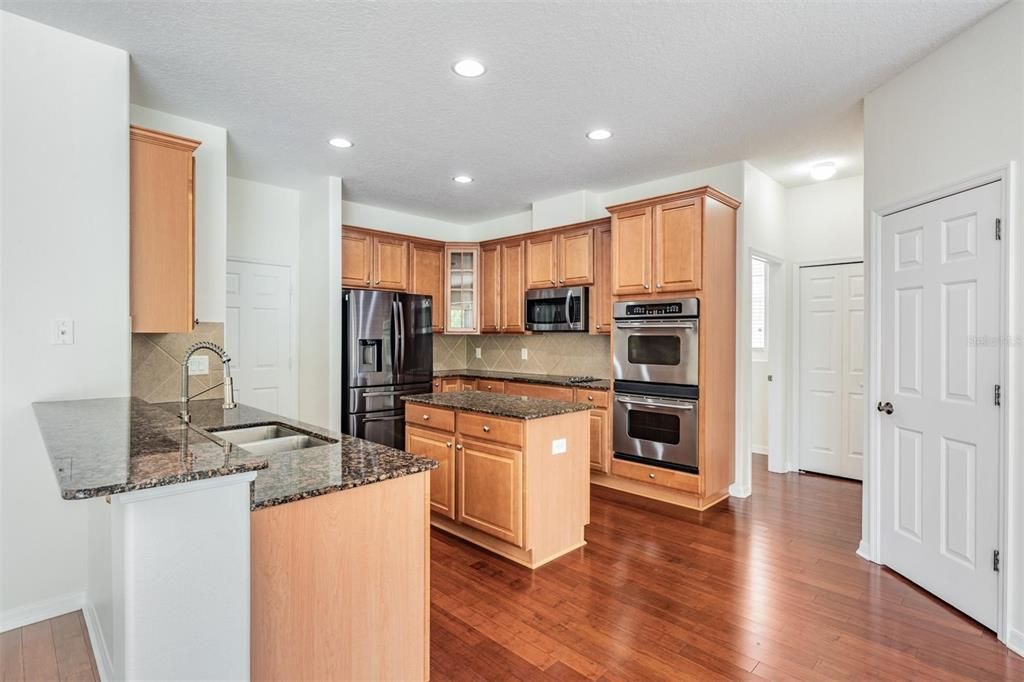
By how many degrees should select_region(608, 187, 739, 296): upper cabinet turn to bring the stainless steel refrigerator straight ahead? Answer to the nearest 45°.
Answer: approximately 45° to its right

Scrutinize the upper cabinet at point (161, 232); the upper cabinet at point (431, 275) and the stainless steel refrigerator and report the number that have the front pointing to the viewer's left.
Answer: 0

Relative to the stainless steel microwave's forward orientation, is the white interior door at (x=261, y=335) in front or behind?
in front

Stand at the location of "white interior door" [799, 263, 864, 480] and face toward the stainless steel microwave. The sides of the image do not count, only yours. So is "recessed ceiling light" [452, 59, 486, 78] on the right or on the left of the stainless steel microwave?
left

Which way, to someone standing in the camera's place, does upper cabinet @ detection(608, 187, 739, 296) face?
facing the viewer and to the left of the viewer

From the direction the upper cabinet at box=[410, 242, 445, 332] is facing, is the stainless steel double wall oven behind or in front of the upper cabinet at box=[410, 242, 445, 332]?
in front

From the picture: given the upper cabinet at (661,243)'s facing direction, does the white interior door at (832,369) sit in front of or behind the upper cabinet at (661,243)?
behind

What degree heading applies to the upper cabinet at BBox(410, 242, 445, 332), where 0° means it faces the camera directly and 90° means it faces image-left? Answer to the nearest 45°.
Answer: approximately 315°

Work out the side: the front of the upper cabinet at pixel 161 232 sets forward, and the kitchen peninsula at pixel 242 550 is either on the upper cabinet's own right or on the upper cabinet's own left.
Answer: on the upper cabinet's own right

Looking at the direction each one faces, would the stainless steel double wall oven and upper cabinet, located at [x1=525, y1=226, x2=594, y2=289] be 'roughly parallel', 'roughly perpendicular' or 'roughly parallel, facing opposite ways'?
roughly parallel

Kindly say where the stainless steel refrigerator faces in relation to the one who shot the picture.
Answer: facing the viewer and to the right of the viewer
